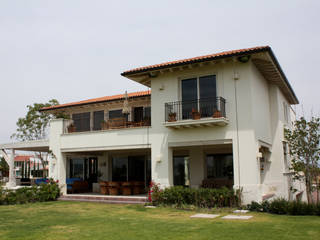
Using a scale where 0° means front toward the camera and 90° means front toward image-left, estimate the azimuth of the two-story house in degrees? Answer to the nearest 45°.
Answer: approximately 45°

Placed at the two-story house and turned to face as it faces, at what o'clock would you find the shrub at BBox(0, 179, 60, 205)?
The shrub is roughly at 2 o'clock from the two-story house.

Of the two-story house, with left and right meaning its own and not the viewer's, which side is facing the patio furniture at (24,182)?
right

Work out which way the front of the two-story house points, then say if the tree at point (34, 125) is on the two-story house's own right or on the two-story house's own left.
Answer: on the two-story house's own right

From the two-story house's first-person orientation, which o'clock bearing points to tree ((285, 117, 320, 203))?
The tree is roughly at 8 o'clock from the two-story house.

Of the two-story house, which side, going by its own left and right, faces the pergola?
right

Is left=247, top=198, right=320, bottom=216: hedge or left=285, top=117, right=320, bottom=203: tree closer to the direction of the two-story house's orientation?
the hedge

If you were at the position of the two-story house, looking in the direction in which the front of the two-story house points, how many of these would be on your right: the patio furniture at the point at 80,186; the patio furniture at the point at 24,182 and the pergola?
3
